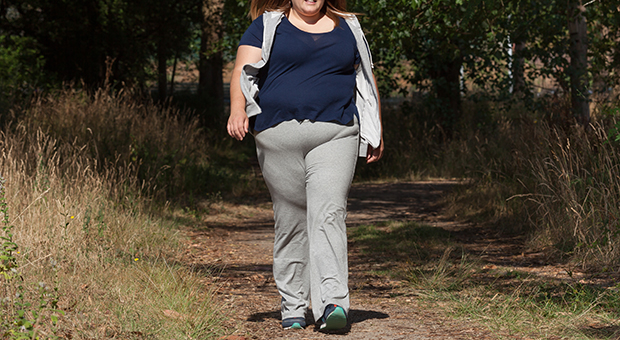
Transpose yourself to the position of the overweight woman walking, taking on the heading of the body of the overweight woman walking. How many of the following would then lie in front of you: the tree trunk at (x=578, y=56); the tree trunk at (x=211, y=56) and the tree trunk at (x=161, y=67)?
0

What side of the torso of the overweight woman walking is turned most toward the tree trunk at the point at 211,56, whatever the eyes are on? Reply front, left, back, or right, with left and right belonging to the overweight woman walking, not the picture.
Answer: back

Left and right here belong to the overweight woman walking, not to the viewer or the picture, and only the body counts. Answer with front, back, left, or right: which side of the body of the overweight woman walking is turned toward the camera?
front

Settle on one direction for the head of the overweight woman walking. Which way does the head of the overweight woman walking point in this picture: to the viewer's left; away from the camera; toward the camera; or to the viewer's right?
toward the camera

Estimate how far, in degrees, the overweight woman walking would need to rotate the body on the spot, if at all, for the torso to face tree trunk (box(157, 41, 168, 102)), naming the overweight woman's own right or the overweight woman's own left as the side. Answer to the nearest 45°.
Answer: approximately 180°

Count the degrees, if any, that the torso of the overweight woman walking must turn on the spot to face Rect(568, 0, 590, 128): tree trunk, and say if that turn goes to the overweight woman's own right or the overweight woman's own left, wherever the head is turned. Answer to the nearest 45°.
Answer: approximately 135° to the overweight woman's own left
